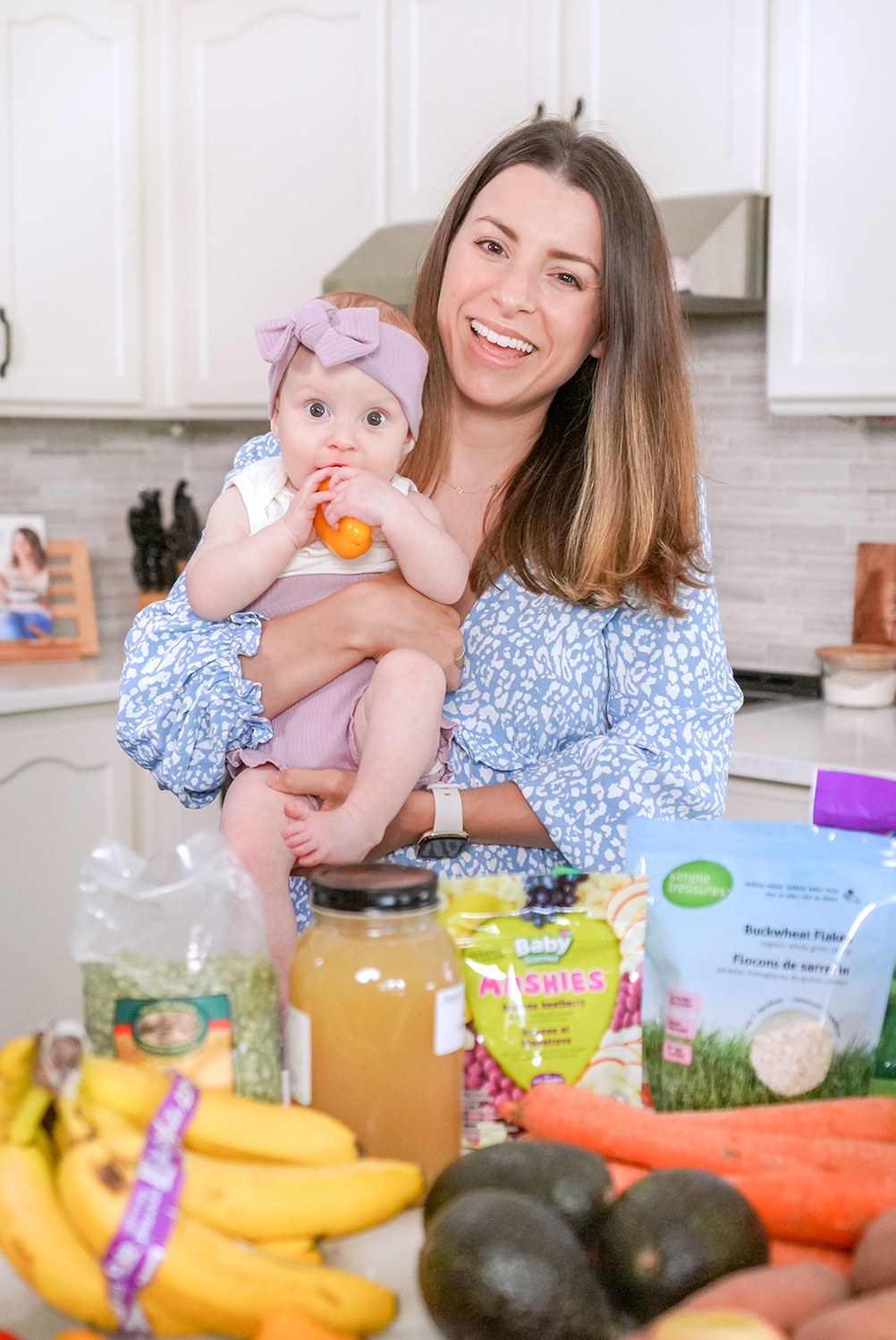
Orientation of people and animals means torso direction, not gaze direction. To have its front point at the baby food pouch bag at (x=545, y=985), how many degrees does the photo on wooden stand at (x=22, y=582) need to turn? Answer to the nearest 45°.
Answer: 0° — it already faces it

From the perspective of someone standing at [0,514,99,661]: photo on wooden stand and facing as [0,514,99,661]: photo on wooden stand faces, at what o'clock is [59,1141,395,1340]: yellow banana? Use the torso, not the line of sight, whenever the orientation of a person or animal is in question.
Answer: The yellow banana is roughly at 12 o'clock from the photo on wooden stand.

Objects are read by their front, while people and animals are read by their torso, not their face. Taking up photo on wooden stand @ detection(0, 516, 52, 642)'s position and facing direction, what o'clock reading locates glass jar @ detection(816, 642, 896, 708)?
The glass jar is roughly at 10 o'clock from the photo on wooden stand.

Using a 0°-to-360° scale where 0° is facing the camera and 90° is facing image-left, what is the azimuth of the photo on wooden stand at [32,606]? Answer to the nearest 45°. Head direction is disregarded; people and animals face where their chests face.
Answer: approximately 0°
